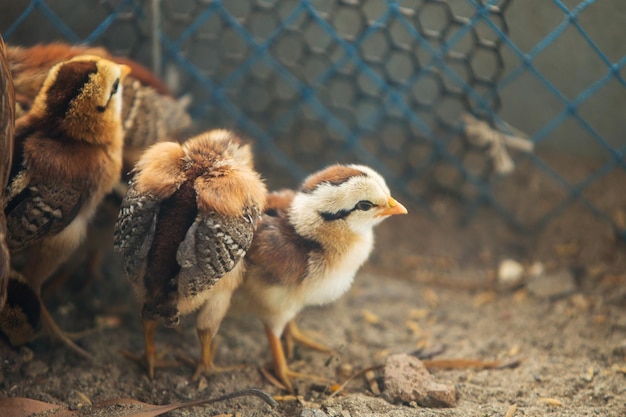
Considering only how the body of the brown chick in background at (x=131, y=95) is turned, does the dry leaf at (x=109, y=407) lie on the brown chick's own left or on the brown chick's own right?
on the brown chick's own left

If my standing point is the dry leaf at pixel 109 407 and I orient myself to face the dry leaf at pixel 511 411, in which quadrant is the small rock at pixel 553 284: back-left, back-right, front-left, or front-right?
front-left

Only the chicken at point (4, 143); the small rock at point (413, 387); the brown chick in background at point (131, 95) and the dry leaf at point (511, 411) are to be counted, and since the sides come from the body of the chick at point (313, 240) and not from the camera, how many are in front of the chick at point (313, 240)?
2

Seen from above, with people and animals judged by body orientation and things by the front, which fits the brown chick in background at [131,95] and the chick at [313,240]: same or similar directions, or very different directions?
very different directions

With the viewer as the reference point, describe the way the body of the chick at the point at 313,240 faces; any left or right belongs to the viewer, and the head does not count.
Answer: facing to the right of the viewer

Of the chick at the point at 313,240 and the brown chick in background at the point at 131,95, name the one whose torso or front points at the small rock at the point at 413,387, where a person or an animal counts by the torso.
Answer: the chick at the point at 313,240

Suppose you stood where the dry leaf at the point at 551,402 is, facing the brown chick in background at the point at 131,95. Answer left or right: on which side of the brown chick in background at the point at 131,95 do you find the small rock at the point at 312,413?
left

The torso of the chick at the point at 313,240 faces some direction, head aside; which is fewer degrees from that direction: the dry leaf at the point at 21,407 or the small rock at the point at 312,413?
the small rock

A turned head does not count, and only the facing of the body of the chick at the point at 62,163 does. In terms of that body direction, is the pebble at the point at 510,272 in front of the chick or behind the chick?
in front

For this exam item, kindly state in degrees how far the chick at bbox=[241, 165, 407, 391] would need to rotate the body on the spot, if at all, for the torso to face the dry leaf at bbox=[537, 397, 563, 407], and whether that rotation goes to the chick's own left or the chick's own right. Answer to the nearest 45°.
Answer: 0° — it already faces it

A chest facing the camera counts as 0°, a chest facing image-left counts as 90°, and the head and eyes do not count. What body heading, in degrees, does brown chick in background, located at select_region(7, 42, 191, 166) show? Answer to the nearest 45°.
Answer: approximately 90°

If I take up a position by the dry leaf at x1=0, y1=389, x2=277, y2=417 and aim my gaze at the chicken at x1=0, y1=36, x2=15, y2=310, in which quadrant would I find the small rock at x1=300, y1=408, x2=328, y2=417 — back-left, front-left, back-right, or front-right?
back-right
